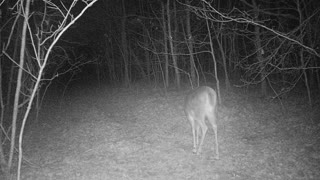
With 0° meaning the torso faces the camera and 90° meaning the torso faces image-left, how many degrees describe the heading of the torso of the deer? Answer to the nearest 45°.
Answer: approximately 135°
